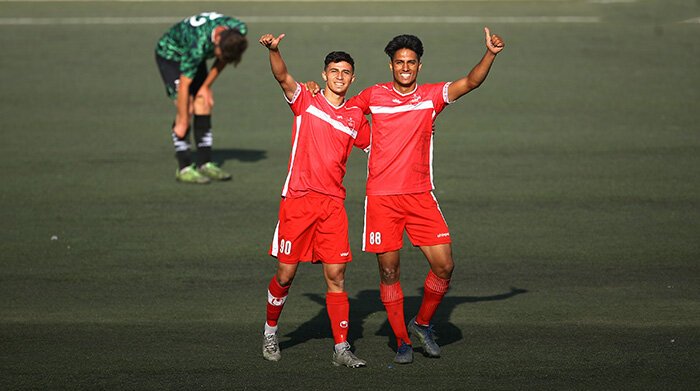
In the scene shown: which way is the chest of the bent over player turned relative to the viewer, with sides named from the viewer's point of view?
facing the viewer and to the right of the viewer

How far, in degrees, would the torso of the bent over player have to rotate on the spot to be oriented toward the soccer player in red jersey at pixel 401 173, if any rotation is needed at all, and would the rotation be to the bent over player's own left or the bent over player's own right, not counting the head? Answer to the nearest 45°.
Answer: approximately 45° to the bent over player's own right

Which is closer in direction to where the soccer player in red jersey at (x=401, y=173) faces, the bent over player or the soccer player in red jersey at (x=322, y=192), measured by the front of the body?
the soccer player in red jersey

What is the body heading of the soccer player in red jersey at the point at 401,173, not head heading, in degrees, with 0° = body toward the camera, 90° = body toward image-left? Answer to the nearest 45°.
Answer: approximately 0°

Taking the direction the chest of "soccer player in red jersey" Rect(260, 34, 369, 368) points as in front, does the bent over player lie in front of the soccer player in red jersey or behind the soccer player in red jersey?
behind

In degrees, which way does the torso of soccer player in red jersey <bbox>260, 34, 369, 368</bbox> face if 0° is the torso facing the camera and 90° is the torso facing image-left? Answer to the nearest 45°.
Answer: approximately 0°

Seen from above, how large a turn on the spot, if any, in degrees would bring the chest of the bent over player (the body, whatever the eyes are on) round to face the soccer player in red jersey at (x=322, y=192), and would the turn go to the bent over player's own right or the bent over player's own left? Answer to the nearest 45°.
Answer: approximately 45° to the bent over player's own right

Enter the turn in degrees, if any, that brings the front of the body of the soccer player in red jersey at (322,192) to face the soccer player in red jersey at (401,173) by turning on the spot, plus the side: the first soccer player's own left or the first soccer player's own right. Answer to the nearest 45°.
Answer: approximately 90° to the first soccer player's own left

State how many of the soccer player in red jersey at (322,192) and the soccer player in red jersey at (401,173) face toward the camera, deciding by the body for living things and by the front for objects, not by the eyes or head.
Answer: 2

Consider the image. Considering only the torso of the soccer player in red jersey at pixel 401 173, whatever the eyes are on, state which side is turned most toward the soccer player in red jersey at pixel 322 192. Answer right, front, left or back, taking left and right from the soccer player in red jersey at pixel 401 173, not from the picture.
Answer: right
